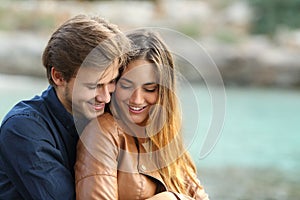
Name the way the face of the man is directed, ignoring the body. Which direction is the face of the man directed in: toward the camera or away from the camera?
toward the camera

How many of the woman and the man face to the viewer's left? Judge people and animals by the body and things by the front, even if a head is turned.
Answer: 0

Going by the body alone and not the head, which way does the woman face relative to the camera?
toward the camera

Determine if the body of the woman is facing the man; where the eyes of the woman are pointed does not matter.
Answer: no

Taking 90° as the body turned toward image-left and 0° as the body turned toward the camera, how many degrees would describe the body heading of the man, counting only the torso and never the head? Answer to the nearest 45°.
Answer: approximately 315°
